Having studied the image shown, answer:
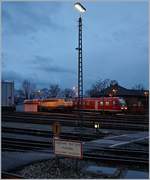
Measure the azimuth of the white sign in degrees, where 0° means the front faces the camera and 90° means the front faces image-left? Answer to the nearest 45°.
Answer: approximately 0°

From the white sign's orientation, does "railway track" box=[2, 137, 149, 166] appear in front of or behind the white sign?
behind

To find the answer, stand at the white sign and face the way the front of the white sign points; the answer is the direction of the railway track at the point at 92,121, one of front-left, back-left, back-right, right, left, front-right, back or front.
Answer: back
